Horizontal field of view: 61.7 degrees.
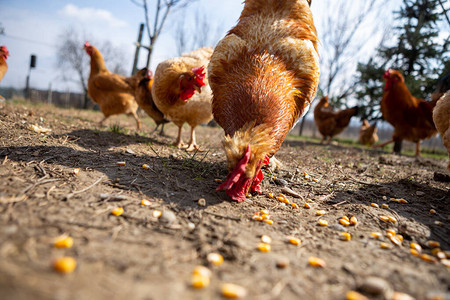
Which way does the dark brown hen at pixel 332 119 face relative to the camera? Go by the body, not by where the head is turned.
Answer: to the viewer's left

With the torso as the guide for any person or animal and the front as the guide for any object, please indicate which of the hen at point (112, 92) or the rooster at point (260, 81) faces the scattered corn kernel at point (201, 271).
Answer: the rooster at point (260, 81)

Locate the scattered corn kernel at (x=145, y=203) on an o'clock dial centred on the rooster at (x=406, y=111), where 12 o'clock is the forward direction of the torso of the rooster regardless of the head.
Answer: The scattered corn kernel is roughly at 11 o'clock from the rooster.

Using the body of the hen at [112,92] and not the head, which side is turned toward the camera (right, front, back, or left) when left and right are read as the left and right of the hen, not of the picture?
left

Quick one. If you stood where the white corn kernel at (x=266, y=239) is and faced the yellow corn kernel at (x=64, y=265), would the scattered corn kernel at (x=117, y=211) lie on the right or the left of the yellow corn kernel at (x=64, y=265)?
right

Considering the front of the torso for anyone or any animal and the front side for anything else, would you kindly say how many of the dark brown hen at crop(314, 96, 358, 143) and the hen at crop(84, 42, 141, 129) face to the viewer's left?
2

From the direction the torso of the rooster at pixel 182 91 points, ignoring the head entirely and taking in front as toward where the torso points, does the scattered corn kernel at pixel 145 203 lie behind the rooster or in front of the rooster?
in front

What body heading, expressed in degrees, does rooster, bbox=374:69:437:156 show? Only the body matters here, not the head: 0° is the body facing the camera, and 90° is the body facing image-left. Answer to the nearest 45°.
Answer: approximately 45°

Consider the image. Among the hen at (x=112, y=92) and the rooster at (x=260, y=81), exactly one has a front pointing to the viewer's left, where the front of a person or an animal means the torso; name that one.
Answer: the hen at (x=112, y=92)

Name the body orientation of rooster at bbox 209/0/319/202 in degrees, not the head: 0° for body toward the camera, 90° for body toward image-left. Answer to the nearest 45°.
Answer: approximately 0°

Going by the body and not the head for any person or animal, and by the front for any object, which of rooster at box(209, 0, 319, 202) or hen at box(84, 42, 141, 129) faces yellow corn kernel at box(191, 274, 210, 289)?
rooster at box(209, 0, 319, 202)
